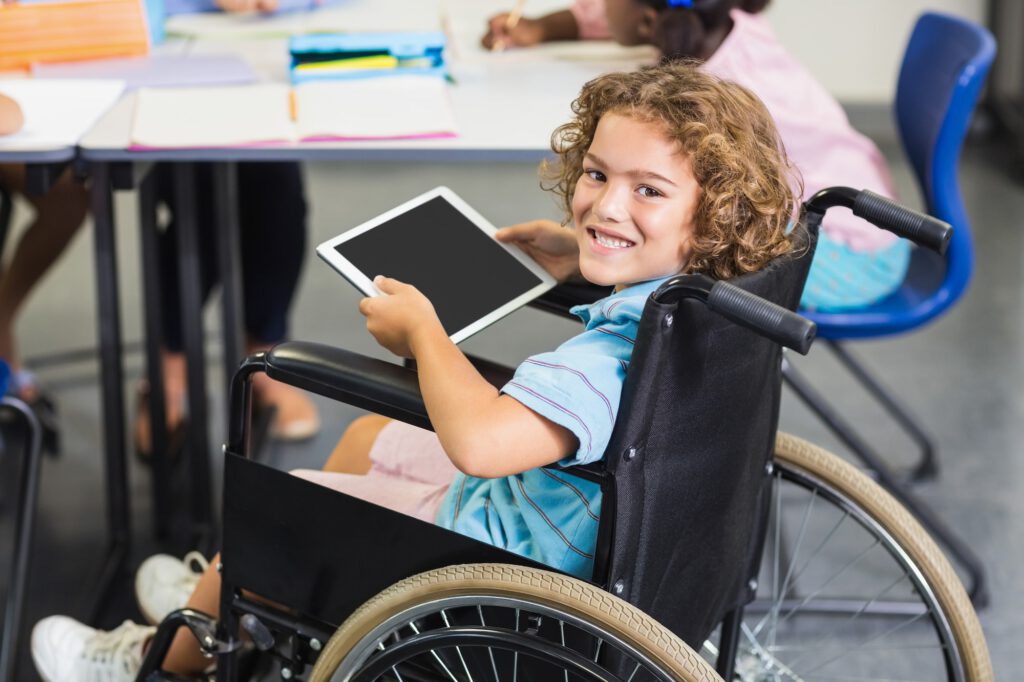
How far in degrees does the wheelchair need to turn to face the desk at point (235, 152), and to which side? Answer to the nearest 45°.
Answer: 0° — it already faces it

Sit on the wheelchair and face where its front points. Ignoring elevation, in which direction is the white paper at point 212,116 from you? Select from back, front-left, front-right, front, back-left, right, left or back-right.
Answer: front

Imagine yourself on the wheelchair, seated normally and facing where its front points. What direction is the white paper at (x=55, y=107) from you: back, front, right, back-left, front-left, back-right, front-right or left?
front

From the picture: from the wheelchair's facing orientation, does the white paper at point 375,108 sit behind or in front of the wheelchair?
in front

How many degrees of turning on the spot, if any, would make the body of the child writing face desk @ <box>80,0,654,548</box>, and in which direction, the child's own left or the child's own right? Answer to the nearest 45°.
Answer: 0° — they already face it

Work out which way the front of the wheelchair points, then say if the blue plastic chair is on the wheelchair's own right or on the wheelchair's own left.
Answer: on the wheelchair's own right

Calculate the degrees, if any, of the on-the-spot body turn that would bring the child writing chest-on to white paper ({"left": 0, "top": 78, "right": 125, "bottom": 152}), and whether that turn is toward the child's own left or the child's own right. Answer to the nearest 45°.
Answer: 0° — they already face it

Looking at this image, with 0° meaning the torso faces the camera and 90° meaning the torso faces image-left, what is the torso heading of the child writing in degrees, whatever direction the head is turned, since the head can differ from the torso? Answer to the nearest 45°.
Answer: approximately 90°

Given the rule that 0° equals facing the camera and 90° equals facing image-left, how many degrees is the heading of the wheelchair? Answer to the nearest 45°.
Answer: approximately 135°

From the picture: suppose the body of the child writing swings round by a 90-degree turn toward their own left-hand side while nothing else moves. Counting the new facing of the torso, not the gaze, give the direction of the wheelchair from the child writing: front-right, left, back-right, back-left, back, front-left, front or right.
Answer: front

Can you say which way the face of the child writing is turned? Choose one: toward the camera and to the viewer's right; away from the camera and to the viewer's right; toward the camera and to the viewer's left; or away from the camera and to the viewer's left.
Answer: away from the camera and to the viewer's left

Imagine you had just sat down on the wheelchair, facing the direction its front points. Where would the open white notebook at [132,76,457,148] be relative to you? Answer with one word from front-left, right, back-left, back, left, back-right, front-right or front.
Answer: front

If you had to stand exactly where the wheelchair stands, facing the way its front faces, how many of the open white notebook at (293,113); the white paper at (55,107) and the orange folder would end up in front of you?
3
